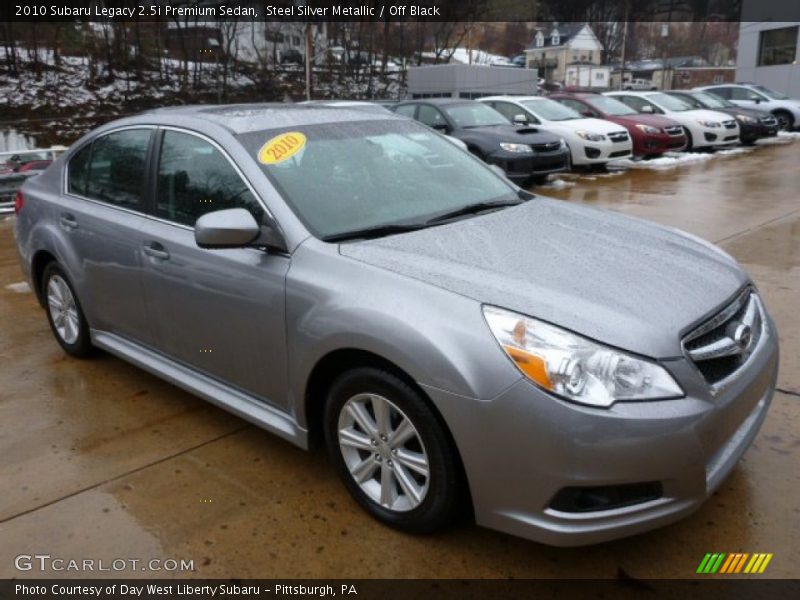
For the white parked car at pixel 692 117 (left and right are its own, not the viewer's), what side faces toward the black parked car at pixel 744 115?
left

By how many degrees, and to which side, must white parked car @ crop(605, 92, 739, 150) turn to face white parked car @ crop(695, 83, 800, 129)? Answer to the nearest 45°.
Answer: approximately 135° to its left

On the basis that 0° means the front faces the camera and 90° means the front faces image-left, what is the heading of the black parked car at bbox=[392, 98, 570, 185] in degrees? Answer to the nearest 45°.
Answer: approximately 315°

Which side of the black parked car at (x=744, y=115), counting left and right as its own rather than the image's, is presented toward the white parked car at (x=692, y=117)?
right

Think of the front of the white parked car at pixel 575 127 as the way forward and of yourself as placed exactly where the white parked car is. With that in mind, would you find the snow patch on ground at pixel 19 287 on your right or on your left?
on your right

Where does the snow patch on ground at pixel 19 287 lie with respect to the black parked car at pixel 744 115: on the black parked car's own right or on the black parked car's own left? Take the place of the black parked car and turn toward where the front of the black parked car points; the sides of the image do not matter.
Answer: on the black parked car's own right

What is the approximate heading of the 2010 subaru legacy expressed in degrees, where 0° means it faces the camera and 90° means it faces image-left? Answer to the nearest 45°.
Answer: approximately 315°

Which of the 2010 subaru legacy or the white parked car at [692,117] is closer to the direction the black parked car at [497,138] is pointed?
the 2010 subaru legacy

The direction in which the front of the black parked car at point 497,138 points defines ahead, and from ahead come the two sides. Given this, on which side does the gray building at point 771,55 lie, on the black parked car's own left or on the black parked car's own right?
on the black parked car's own left
